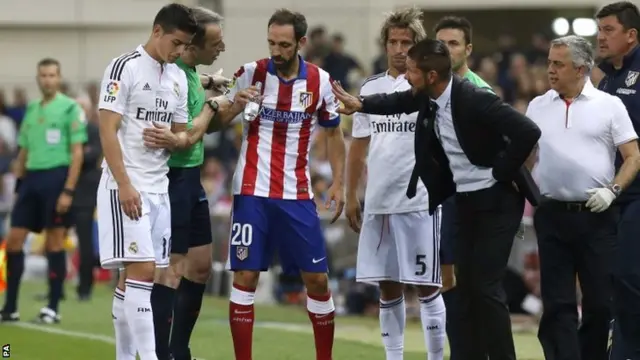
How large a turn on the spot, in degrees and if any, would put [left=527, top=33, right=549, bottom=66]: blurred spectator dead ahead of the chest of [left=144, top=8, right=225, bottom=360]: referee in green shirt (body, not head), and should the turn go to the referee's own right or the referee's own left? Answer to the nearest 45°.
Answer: approximately 45° to the referee's own left

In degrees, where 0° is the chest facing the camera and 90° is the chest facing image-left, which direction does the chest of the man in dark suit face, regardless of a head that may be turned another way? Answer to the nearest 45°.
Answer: approximately 45°

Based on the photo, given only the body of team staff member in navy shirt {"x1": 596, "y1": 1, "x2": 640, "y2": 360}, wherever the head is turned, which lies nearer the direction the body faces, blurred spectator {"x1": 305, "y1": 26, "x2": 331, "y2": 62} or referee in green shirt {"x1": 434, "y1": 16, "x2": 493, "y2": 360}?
the referee in green shirt

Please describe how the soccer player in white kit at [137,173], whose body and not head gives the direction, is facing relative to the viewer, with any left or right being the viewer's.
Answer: facing the viewer and to the right of the viewer

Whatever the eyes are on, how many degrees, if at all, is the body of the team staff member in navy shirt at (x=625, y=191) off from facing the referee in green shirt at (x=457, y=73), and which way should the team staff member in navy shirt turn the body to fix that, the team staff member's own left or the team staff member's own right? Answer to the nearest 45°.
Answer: approximately 45° to the team staff member's own right

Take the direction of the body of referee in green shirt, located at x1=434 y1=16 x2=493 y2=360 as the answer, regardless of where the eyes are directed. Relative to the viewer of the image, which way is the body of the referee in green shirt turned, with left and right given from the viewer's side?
facing the viewer and to the left of the viewer

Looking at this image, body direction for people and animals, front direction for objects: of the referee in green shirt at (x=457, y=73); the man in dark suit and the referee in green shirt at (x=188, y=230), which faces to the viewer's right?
the referee in green shirt at (x=188, y=230)

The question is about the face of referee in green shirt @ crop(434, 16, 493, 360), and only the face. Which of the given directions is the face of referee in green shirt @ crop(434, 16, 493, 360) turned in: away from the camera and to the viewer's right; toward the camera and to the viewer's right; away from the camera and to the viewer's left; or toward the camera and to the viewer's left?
toward the camera and to the viewer's left

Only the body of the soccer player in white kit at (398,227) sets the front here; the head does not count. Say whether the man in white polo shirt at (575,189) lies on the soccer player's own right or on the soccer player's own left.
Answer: on the soccer player's own left

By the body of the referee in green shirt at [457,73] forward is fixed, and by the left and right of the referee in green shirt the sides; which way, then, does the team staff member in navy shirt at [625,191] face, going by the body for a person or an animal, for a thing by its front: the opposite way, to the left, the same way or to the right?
the same way

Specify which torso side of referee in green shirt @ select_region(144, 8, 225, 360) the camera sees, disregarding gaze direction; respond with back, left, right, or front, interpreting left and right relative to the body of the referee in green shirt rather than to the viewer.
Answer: right

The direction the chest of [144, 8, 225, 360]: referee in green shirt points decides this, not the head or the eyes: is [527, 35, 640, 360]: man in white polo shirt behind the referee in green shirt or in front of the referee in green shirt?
in front

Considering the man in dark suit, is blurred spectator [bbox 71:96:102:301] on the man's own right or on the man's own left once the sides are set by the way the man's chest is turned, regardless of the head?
on the man's own right
